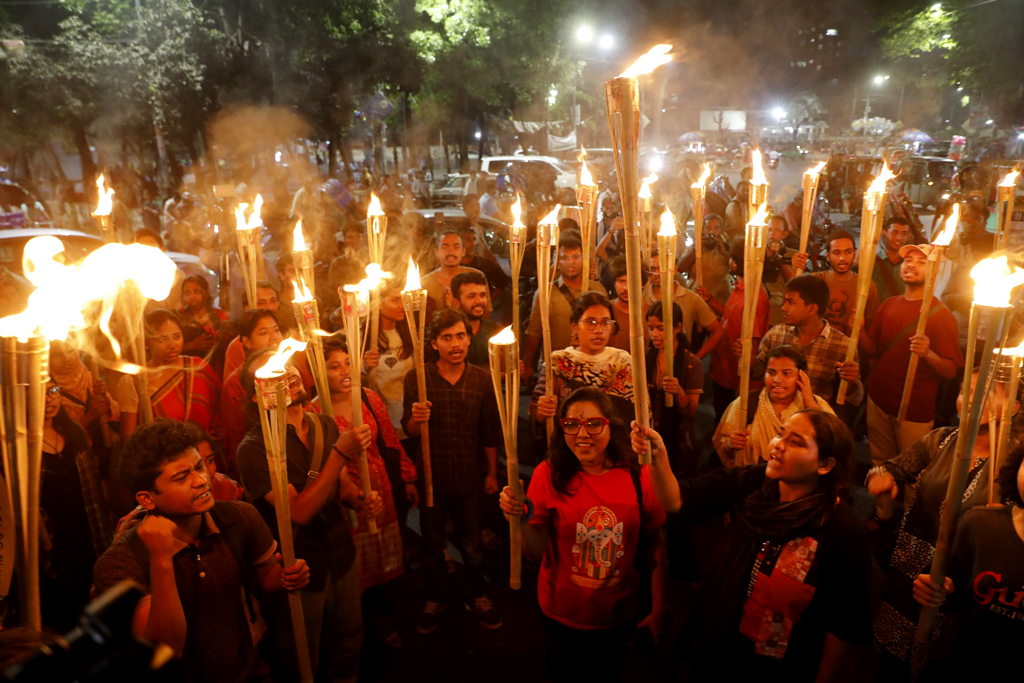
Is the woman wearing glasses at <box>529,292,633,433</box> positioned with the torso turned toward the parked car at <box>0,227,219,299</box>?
no

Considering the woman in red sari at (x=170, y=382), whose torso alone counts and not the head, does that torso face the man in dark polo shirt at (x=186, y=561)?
yes

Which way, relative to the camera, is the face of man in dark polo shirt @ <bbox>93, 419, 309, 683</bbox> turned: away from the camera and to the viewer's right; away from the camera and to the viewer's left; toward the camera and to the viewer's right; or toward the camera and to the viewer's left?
toward the camera and to the viewer's right

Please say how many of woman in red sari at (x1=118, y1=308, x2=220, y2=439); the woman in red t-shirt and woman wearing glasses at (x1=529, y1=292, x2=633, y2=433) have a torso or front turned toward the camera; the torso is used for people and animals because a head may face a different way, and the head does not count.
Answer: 3

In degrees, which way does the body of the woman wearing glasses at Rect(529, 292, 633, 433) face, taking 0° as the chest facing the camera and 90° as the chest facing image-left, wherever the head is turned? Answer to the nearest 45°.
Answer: approximately 0°

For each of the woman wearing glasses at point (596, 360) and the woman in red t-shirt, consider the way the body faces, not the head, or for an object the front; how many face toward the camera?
2

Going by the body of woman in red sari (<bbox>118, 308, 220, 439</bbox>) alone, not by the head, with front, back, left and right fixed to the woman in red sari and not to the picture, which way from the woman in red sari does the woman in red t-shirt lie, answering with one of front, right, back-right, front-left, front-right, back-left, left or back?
front-left

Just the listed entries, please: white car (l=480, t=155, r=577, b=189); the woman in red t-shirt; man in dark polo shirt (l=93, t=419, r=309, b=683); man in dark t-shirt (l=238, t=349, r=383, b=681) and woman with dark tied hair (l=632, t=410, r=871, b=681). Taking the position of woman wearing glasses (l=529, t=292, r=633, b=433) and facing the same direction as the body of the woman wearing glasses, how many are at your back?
1

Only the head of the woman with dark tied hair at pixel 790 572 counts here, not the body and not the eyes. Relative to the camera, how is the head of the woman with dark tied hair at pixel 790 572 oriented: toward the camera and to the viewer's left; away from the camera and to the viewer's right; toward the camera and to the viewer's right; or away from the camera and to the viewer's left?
toward the camera and to the viewer's left

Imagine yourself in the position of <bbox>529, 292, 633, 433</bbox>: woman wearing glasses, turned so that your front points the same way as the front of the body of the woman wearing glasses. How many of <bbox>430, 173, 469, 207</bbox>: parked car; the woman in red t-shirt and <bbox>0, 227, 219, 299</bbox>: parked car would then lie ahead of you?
1

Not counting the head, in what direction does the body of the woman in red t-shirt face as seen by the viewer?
toward the camera

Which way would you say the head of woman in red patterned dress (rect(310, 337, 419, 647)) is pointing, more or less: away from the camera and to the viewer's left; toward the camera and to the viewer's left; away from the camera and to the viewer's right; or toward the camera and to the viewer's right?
toward the camera and to the viewer's right

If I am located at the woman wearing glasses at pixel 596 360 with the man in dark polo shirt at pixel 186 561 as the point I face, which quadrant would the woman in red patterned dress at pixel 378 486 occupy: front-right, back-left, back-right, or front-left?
front-right

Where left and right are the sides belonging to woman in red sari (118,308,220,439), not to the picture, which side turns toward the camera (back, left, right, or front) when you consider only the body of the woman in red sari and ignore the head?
front

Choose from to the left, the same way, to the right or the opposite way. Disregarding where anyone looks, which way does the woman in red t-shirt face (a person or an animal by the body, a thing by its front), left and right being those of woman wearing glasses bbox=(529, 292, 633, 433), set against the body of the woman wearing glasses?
the same way

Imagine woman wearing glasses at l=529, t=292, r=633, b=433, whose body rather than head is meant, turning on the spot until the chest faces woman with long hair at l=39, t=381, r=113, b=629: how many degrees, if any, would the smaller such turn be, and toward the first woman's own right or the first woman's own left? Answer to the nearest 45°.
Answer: approximately 45° to the first woman's own right

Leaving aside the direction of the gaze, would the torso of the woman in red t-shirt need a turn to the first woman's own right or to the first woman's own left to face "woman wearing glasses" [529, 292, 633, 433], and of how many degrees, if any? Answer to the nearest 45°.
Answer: approximately 180°
